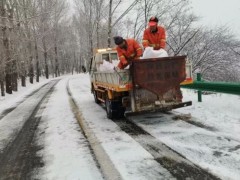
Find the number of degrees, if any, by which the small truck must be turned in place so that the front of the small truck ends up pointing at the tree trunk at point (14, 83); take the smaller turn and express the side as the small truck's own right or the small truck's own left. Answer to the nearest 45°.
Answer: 0° — it already faces it

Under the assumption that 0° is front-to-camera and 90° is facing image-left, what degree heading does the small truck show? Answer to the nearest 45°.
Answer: approximately 135°

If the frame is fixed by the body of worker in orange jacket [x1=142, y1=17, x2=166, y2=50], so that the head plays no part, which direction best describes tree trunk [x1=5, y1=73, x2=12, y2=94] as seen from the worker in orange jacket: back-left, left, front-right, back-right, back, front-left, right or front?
back-right

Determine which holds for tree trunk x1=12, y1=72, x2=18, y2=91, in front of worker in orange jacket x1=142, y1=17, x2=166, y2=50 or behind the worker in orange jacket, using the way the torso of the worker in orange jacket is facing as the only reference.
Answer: behind

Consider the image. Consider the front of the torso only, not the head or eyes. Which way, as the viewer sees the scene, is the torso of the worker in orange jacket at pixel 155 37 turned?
toward the camera

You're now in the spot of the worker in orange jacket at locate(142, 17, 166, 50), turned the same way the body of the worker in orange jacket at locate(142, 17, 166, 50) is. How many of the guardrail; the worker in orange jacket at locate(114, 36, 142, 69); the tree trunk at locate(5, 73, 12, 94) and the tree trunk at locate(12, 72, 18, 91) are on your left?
1

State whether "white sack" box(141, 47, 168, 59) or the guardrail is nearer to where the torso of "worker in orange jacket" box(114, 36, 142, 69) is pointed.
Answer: the white sack

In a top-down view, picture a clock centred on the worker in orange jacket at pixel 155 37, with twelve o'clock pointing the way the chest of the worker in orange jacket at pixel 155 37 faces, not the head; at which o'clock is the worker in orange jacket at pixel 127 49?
the worker in orange jacket at pixel 127 49 is roughly at 2 o'clock from the worker in orange jacket at pixel 155 37.
